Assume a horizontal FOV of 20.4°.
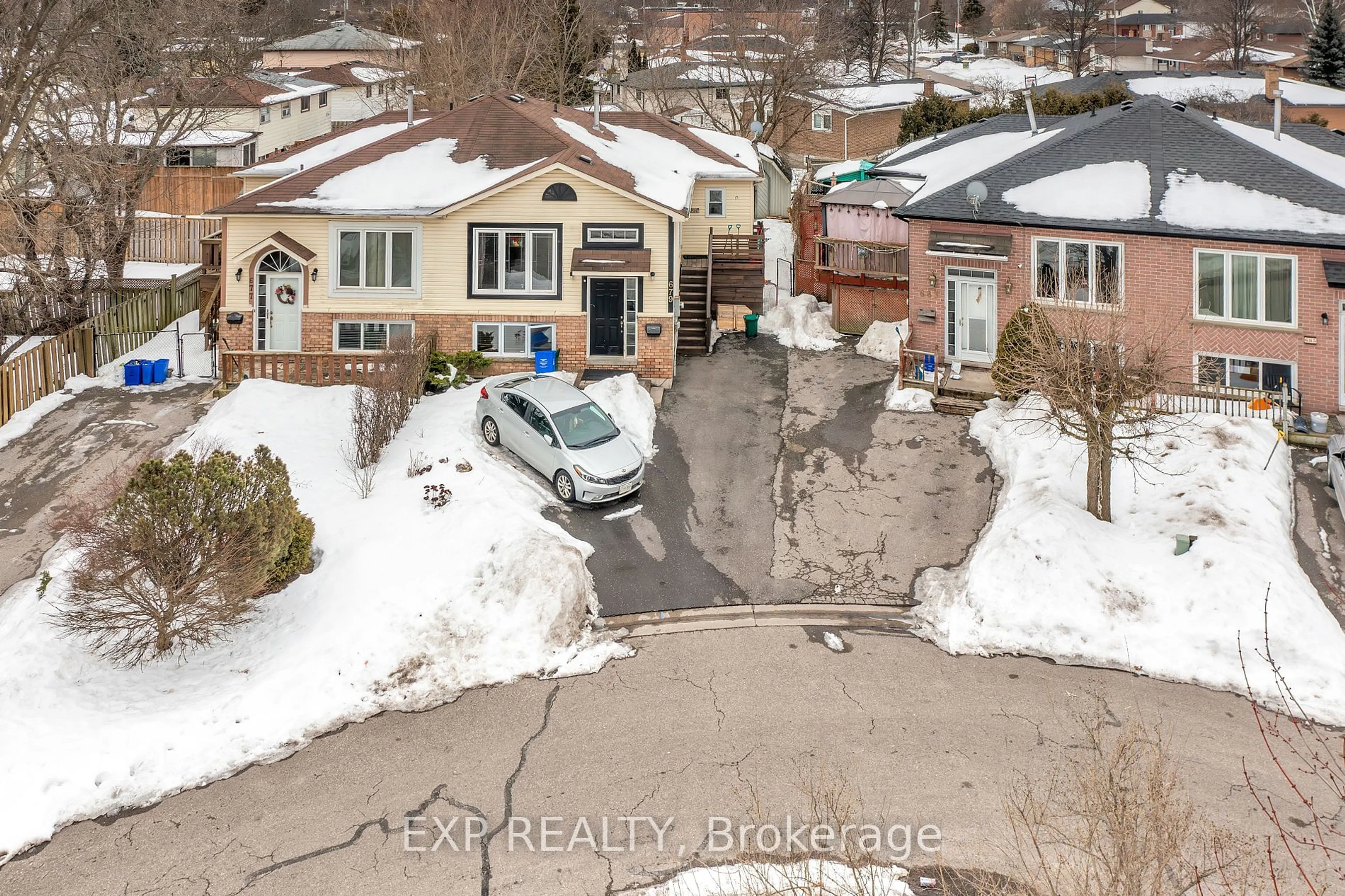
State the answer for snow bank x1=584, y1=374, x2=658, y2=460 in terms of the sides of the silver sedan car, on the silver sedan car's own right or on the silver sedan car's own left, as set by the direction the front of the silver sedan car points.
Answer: on the silver sedan car's own left

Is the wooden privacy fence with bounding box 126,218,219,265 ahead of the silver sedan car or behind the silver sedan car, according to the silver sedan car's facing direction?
behind

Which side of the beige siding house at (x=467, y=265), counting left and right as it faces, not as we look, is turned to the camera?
front

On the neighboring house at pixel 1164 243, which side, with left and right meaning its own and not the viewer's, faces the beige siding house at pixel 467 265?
right

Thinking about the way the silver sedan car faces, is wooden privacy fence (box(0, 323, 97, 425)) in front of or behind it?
behind

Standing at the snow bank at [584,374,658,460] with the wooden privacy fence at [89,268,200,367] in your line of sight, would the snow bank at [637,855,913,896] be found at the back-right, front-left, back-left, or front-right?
back-left

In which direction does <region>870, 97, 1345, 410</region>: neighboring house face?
toward the camera

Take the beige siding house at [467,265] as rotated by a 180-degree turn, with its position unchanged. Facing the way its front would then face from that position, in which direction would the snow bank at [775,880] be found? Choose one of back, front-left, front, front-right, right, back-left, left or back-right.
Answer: back

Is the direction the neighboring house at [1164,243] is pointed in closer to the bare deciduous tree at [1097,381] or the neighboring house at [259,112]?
the bare deciduous tree

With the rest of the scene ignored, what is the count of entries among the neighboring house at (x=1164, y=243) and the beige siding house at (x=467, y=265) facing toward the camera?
2

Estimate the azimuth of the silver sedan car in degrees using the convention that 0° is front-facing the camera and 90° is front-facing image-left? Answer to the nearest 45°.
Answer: approximately 315°
